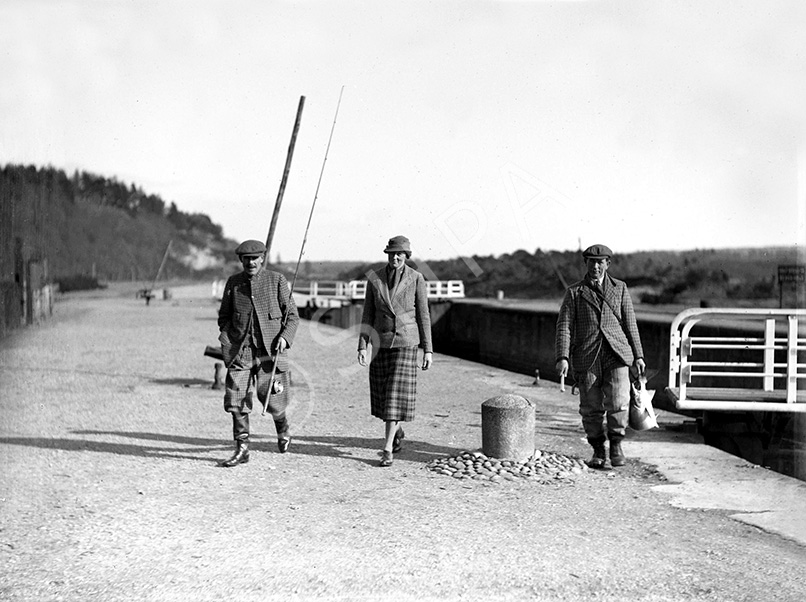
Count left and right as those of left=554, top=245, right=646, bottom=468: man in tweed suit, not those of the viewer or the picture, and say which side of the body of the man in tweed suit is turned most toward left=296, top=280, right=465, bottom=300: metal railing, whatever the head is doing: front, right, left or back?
back

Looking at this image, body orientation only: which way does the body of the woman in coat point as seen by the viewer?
toward the camera

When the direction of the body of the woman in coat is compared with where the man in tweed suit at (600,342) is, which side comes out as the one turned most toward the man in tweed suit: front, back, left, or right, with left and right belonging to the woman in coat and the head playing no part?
left

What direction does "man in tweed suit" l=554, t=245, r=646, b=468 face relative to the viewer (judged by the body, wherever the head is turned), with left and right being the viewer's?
facing the viewer

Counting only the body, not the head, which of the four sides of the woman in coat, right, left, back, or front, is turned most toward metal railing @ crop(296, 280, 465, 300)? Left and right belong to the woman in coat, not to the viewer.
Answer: back

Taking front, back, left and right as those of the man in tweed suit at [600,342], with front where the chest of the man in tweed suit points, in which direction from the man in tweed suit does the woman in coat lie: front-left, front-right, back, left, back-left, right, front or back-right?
right

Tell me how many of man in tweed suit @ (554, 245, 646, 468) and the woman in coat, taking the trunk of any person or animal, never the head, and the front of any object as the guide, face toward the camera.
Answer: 2

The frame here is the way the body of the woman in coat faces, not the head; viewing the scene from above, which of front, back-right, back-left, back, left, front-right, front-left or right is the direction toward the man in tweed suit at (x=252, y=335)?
right

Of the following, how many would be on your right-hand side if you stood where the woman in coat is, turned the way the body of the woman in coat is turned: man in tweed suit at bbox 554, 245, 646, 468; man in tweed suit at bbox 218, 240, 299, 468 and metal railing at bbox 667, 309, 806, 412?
1
